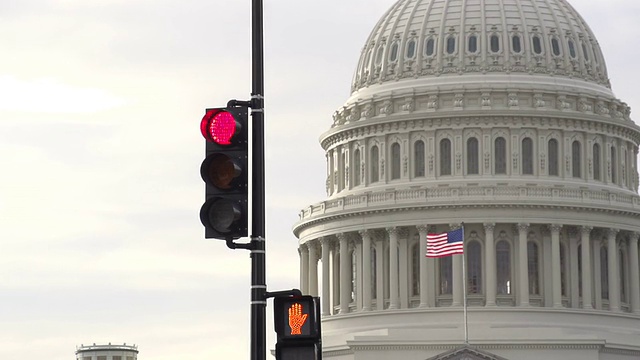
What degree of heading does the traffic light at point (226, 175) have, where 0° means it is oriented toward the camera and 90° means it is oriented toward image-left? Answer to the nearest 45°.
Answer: approximately 45°
